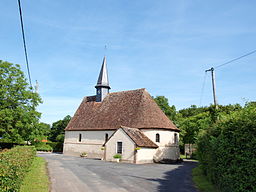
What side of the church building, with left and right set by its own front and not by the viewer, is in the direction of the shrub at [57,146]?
front

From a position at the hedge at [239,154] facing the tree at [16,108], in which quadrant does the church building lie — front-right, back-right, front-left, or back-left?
front-right

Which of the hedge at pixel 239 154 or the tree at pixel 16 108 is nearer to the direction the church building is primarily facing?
the tree

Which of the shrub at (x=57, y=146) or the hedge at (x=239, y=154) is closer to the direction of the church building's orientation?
the shrub
